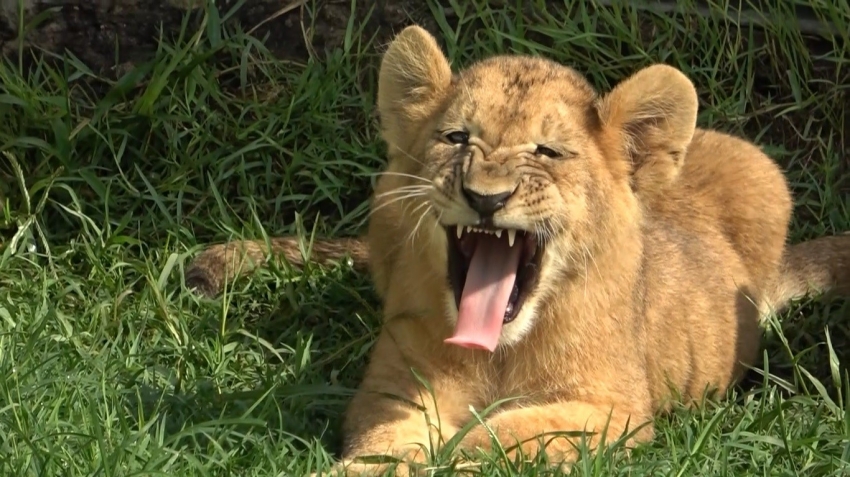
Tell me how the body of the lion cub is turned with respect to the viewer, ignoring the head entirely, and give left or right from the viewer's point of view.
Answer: facing the viewer and to the left of the viewer
